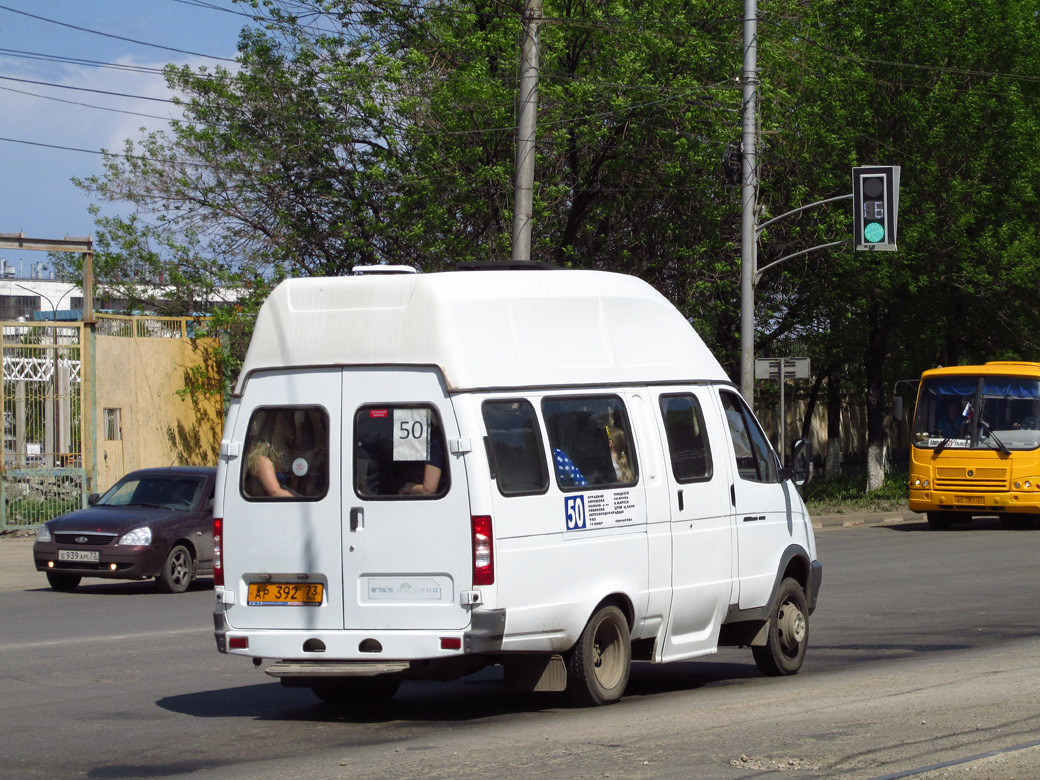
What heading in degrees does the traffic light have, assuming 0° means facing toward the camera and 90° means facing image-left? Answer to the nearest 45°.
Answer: approximately 0°

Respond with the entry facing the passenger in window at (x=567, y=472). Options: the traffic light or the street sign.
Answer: the traffic light

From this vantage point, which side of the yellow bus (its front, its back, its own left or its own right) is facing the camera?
front

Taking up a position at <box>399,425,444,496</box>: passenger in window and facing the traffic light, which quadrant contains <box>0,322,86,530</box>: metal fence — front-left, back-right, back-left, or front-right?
front-left

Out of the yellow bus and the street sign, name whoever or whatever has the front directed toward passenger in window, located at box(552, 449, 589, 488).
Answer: the yellow bus

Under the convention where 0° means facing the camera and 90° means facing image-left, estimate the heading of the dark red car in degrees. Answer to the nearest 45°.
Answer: approximately 45°

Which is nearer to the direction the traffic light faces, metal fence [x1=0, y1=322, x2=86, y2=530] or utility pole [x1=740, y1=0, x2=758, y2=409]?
the metal fence

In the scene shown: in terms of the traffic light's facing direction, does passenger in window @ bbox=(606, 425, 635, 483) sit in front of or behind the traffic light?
in front

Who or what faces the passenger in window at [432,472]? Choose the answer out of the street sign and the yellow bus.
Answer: the yellow bus

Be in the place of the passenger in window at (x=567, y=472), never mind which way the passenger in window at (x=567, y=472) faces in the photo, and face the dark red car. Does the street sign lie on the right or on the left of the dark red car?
right
